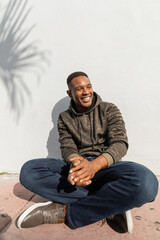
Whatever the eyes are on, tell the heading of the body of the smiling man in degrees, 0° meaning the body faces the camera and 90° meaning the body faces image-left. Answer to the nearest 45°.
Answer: approximately 0°
